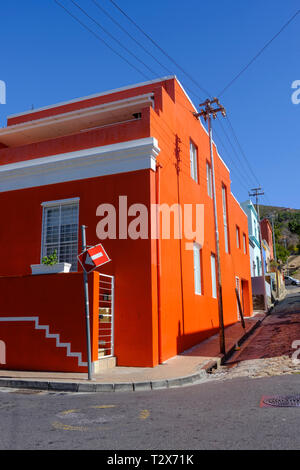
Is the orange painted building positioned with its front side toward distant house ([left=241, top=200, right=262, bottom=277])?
no
